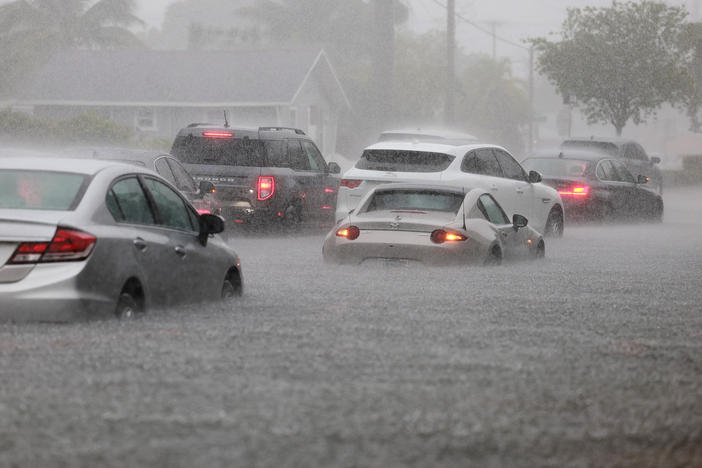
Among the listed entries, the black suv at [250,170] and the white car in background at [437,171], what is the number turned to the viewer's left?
0

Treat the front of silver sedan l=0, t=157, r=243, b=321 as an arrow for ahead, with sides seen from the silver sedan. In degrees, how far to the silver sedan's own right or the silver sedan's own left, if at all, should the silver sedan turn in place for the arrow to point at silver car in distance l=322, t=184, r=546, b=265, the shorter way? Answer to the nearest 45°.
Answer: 0° — it already faces it

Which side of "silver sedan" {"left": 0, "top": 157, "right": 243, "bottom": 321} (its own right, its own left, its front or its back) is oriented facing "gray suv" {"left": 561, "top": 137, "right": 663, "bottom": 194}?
front

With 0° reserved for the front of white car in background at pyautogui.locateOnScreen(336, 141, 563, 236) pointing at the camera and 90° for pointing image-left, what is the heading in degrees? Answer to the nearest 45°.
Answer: approximately 225°

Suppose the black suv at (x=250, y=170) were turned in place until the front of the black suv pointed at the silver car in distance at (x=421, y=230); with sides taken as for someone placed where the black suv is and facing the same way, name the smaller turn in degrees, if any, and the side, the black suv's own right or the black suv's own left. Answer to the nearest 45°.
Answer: approximately 135° to the black suv's own right

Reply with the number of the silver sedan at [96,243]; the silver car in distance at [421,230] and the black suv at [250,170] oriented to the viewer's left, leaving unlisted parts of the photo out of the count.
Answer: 0

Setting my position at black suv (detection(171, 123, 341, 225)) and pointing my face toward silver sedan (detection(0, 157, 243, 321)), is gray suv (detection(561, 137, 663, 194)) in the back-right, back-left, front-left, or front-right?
back-left

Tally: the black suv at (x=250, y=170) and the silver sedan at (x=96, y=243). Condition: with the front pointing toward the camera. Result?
0

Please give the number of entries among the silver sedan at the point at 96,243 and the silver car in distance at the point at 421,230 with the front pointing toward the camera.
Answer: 0

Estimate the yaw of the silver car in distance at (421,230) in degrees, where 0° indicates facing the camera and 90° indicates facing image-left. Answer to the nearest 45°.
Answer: approximately 225°

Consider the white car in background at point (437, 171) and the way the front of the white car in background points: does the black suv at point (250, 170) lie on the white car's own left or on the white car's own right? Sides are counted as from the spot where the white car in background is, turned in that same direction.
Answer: on the white car's own left
